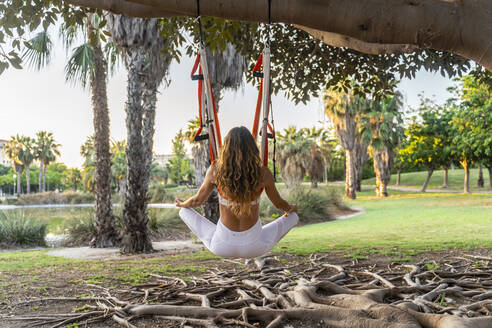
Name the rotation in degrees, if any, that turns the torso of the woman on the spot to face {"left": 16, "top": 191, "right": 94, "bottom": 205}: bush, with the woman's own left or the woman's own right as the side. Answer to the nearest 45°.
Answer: approximately 45° to the woman's own left

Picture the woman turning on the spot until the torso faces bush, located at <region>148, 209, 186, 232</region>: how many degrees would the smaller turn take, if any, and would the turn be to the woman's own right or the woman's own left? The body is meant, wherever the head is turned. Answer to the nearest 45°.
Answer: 0° — they already face it

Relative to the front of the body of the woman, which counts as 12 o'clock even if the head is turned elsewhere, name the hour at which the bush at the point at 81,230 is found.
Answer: The bush is roughly at 11 o'clock from the woman.

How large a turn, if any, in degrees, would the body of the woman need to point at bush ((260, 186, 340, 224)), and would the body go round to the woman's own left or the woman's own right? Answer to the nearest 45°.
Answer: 0° — they already face it

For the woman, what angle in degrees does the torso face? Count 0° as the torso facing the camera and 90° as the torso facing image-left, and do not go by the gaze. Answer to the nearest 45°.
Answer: approximately 180°

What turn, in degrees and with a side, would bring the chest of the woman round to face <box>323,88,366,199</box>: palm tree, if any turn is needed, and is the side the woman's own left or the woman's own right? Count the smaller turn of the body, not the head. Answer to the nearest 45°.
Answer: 0° — they already face it
